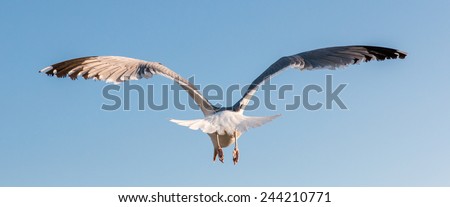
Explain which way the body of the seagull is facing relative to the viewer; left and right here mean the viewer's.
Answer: facing away from the viewer
